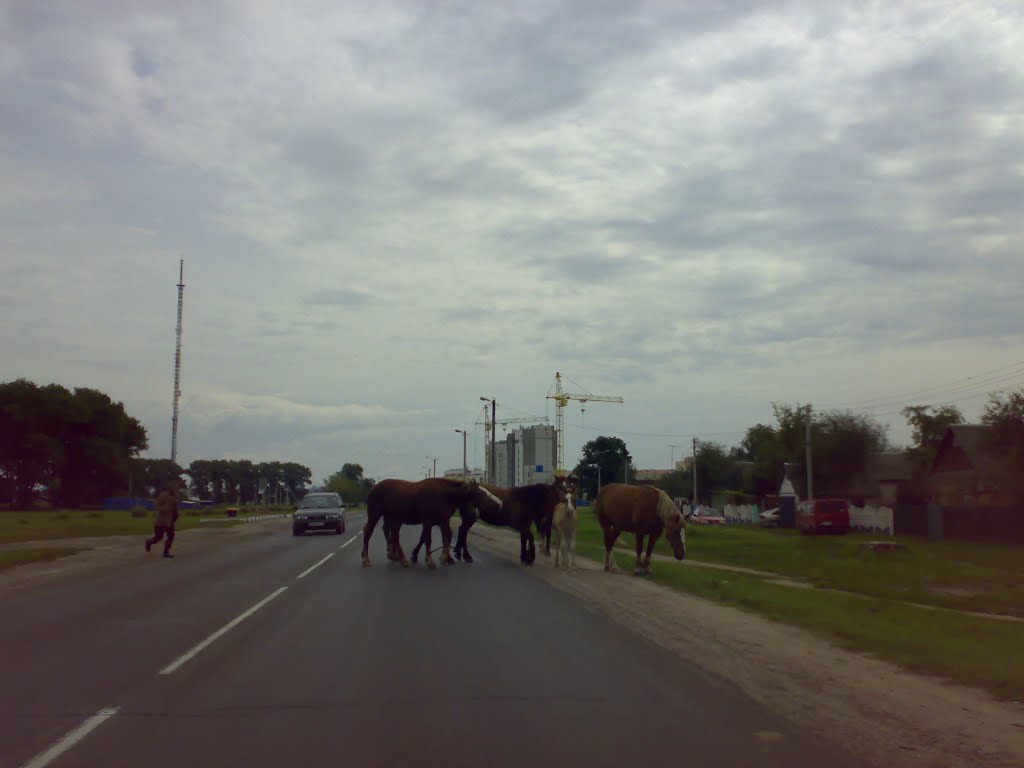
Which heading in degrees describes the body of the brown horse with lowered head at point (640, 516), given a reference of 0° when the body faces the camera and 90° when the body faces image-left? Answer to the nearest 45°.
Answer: approximately 270°

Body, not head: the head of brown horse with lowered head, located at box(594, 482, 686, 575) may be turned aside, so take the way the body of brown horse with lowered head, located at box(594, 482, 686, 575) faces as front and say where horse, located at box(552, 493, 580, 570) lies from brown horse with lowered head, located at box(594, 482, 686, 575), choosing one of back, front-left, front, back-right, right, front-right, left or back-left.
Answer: back

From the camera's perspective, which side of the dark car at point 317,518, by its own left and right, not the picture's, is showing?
front

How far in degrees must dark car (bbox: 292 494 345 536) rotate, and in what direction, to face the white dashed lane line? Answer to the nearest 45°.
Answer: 0° — it already faces it

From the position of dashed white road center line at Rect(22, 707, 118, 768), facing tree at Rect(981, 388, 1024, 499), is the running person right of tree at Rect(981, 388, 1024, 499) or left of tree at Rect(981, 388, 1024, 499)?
left

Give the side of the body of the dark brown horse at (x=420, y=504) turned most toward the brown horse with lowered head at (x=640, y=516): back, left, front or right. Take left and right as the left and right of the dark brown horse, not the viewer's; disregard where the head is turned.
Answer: front

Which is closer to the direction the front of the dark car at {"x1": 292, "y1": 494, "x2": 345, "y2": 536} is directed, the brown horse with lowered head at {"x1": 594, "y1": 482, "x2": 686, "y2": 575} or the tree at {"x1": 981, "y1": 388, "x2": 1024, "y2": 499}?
the brown horse with lowered head

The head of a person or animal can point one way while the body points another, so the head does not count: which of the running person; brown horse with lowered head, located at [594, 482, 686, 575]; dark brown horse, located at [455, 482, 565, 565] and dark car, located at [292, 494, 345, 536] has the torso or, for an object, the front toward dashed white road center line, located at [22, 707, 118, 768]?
the dark car

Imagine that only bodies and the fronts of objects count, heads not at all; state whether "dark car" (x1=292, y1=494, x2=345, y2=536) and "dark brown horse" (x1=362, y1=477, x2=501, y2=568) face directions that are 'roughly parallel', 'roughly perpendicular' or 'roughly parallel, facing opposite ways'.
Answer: roughly perpendicular

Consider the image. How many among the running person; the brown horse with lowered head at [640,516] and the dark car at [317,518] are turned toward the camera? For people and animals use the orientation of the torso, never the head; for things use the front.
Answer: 1
